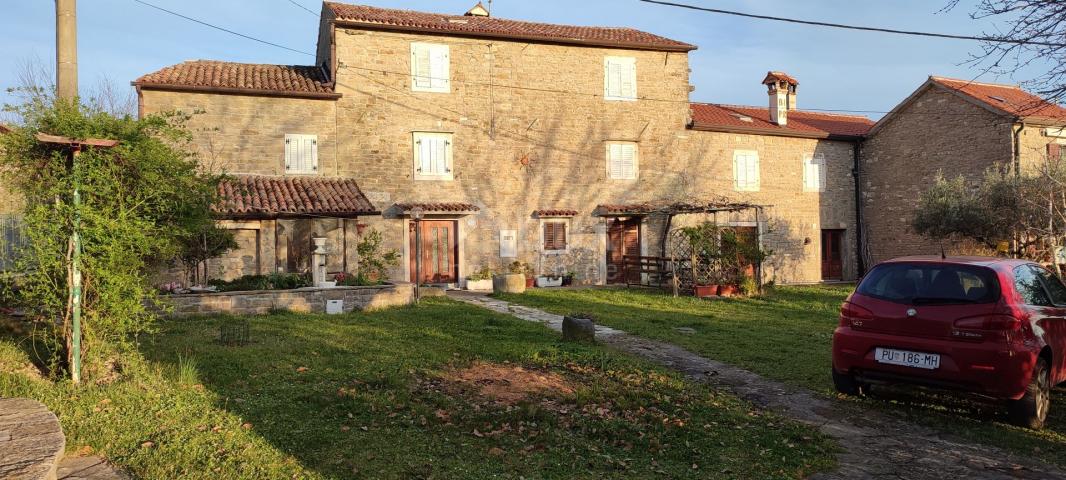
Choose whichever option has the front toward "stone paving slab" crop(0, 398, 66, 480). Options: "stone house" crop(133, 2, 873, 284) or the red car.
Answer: the stone house

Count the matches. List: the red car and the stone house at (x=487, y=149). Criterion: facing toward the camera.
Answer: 1

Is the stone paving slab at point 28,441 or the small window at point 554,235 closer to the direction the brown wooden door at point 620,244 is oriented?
the stone paving slab

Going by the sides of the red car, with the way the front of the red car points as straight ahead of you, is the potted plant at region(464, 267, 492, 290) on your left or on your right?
on your left

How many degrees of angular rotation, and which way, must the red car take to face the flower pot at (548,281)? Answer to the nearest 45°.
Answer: approximately 90° to its left

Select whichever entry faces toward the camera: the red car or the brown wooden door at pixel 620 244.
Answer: the brown wooden door

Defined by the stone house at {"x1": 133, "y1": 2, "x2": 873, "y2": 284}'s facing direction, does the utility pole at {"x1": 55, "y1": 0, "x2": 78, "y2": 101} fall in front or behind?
in front

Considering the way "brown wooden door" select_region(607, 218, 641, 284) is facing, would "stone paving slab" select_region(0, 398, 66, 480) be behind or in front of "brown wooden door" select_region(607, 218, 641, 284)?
in front

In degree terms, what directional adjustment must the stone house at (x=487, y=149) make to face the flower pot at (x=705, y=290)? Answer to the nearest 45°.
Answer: approximately 45° to its left

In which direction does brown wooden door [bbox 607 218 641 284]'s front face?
toward the camera

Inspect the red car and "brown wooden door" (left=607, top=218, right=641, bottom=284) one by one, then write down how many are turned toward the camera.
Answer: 1

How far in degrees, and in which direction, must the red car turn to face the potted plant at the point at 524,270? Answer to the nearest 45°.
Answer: approximately 90° to its left

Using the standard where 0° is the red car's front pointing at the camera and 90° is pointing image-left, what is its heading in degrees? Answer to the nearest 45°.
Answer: approximately 225°

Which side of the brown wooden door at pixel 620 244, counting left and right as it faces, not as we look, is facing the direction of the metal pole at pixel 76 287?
front

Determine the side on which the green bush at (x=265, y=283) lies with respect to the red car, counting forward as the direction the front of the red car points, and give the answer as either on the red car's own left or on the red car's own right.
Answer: on the red car's own left
